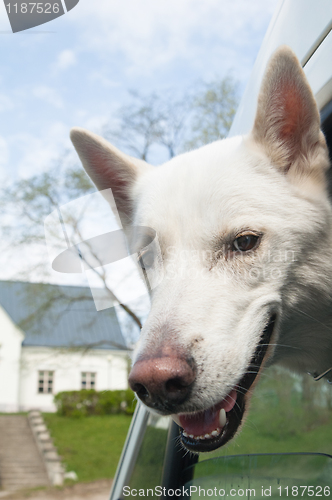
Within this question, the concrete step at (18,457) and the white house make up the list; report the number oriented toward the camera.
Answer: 2

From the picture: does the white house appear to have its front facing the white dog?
yes

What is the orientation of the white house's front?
toward the camera

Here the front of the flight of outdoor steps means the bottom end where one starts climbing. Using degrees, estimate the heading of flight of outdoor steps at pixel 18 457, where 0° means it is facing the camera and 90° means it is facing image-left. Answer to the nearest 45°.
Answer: approximately 0°

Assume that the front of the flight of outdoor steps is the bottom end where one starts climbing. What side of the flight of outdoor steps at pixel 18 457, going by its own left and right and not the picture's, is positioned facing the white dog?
front

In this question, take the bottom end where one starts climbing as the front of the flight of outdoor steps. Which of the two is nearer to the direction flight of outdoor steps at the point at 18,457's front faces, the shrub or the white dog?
the white dog

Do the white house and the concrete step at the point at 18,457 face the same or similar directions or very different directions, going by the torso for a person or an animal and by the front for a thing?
same or similar directions
